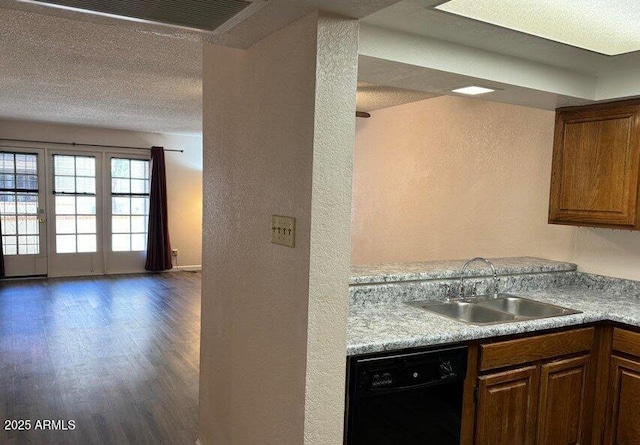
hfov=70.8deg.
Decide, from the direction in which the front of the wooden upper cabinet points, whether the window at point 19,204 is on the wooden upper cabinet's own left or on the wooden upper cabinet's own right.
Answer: on the wooden upper cabinet's own right

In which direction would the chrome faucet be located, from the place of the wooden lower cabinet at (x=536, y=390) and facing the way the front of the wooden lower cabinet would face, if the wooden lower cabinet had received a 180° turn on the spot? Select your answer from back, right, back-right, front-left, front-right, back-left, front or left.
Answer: front

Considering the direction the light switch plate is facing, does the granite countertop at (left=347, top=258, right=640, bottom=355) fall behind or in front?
behind

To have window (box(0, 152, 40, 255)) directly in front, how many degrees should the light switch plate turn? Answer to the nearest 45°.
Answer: approximately 90° to its right

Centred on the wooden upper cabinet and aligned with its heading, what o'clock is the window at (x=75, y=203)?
The window is roughly at 2 o'clock from the wooden upper cabinet.

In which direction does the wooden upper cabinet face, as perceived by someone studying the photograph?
facing the viewer and to the left of the viewer

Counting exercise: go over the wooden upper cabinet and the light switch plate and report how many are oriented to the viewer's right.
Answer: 0

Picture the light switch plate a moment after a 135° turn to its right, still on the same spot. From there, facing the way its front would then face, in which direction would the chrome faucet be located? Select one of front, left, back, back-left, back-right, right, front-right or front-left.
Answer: front-right

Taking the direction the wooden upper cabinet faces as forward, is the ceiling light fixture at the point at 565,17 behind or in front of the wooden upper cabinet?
in front

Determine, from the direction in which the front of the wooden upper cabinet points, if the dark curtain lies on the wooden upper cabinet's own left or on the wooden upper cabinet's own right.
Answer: on the wooden upper cabinet's own right

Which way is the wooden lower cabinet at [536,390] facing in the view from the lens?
facing the viewer and to the right of the viewer

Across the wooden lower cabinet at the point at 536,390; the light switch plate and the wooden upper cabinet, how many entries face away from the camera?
0

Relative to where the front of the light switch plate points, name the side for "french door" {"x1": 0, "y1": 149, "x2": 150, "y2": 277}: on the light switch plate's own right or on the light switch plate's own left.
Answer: on the light switch plate's own right
